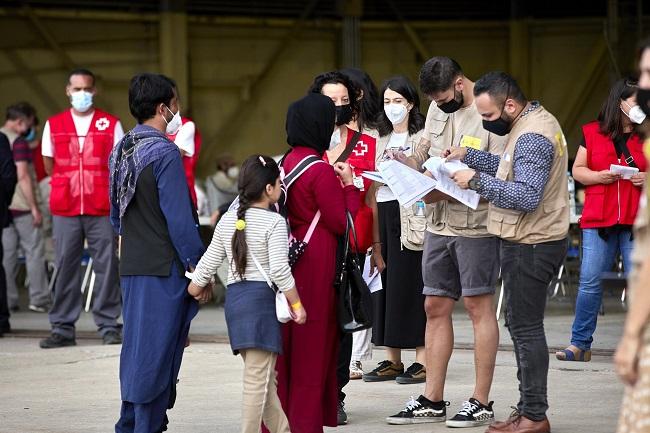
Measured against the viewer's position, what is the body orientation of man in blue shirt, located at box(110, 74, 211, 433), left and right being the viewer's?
facing away from the viewer and to the right of the viewer

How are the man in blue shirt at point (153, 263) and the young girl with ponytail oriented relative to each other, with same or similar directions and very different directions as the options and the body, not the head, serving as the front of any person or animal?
same or similar directions

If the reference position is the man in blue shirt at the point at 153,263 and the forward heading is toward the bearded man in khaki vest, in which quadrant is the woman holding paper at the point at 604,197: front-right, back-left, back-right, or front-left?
front-left

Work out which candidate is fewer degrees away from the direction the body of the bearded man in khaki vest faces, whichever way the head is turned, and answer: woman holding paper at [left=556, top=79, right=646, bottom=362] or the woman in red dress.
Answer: the woman in red dress

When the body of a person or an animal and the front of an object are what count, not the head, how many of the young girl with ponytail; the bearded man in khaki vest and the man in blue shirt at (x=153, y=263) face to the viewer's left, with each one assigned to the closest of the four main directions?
1

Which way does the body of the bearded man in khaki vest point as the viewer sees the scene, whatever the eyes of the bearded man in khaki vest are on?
to the viewer's left

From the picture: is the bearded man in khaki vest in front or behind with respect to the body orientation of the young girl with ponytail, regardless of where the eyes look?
in front

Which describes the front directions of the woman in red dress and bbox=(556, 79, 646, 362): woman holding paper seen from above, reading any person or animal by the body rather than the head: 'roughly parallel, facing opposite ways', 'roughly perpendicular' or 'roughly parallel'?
roughly perpendicular

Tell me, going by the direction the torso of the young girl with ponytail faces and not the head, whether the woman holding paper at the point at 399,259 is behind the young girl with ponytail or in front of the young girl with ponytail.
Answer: in front

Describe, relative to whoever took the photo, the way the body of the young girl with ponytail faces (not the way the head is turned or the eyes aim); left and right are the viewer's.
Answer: facing away from the viewer and to the right of the viewer

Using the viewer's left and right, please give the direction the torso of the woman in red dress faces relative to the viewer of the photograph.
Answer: facing away from the viewer and to the right of the viewer
